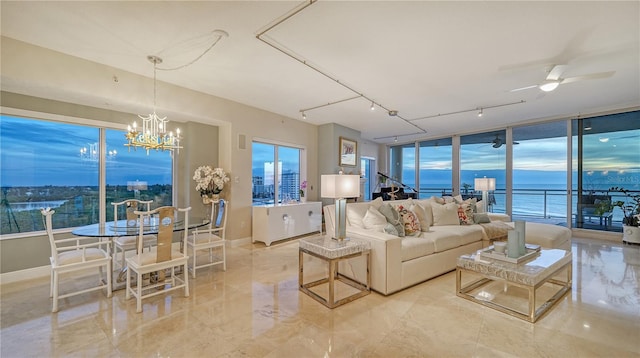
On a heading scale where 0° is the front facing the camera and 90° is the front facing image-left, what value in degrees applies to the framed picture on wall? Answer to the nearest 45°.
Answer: approximately 315°

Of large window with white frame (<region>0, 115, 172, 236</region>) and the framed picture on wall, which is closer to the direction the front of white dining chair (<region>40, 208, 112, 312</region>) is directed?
the framed picture on wall

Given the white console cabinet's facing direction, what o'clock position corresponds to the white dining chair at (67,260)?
The white dining chair is roughly at 3 o'clock from the white console cabinet.

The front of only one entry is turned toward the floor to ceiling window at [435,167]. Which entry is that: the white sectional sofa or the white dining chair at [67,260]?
the white dining chair

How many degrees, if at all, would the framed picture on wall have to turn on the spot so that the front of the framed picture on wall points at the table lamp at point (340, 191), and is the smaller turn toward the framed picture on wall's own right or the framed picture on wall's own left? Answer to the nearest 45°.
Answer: approximately 45° to the framed picture on wall's own right

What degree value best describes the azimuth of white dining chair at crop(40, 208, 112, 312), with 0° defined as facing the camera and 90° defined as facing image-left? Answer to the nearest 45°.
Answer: approximately 270°

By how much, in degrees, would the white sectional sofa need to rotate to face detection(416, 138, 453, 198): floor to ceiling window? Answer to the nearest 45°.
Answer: approximately 135° to its left

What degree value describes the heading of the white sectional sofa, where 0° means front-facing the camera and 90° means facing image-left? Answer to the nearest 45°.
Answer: approximately 315°

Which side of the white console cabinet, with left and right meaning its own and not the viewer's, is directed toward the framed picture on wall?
left

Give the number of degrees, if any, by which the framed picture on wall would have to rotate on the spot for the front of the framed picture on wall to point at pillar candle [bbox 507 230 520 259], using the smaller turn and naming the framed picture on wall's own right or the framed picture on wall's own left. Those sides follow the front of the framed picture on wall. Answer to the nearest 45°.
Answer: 0° — it already faces it

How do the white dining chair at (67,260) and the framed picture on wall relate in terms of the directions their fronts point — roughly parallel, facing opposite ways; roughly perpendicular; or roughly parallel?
roughly perpendicular
